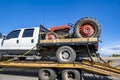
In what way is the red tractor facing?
to the viewer's left

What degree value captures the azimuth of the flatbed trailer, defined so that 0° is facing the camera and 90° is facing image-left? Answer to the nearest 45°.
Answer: approximately 90°

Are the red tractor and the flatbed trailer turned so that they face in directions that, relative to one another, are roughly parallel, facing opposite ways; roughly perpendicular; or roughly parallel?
roughly parallel

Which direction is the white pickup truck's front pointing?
to the viewer's left
